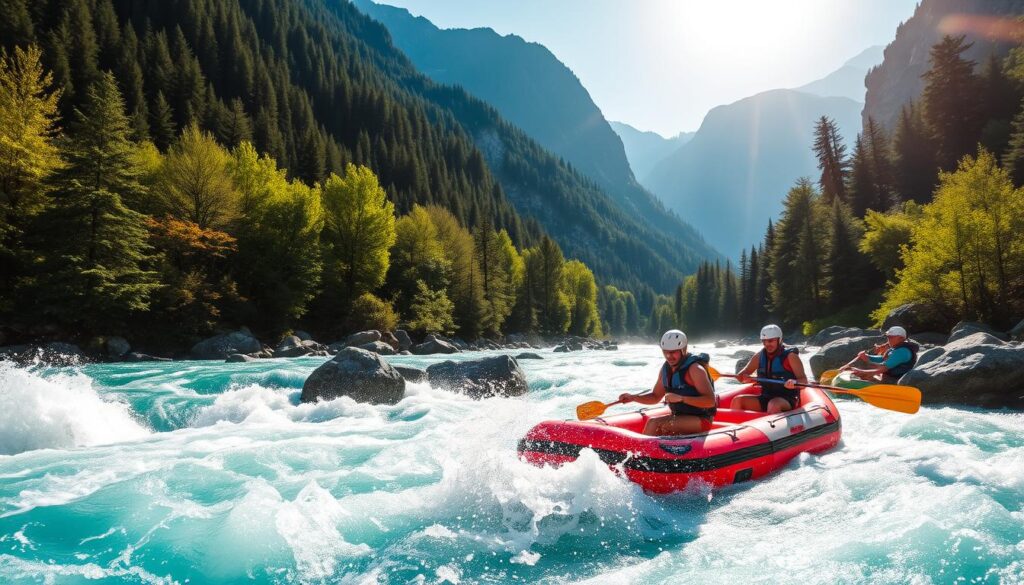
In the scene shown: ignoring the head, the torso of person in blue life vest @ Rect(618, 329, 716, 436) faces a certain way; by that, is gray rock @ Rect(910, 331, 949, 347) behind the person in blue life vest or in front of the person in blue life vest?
behind

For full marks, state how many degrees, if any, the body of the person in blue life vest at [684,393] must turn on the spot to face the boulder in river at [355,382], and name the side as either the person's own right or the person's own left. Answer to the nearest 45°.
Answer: approximately 90° to the person's own right

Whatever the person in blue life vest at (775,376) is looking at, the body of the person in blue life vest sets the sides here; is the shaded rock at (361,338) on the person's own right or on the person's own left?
on the person's own right

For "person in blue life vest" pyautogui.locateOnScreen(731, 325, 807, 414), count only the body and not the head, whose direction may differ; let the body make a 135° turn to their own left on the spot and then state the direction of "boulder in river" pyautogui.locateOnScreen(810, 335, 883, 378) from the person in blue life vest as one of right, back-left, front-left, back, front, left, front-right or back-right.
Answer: left

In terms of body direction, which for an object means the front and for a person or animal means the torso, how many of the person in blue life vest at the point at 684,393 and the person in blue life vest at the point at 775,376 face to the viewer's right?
0

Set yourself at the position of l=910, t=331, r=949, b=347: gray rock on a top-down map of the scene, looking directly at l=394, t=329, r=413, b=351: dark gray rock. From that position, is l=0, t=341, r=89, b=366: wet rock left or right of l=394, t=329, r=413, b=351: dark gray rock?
left

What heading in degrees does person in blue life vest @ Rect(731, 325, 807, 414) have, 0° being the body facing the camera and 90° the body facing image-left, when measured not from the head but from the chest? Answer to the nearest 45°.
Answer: approximately 45°

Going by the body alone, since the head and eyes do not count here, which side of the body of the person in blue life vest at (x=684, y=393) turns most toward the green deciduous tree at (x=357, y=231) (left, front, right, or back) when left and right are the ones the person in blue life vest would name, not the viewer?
right

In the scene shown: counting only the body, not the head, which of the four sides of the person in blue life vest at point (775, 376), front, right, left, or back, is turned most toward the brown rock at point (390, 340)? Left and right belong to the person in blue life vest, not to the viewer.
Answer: right

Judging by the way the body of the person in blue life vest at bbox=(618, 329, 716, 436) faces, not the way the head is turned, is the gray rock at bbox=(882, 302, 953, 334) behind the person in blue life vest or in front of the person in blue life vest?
behind

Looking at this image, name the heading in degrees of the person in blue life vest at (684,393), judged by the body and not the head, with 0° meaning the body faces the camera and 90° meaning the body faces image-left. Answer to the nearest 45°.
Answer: approximately 45°

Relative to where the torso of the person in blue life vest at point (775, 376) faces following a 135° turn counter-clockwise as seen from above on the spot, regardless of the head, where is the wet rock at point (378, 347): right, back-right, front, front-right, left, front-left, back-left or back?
back-left

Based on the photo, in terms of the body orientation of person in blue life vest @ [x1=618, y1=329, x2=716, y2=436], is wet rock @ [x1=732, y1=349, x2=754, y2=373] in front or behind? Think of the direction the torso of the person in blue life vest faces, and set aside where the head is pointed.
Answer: behind
